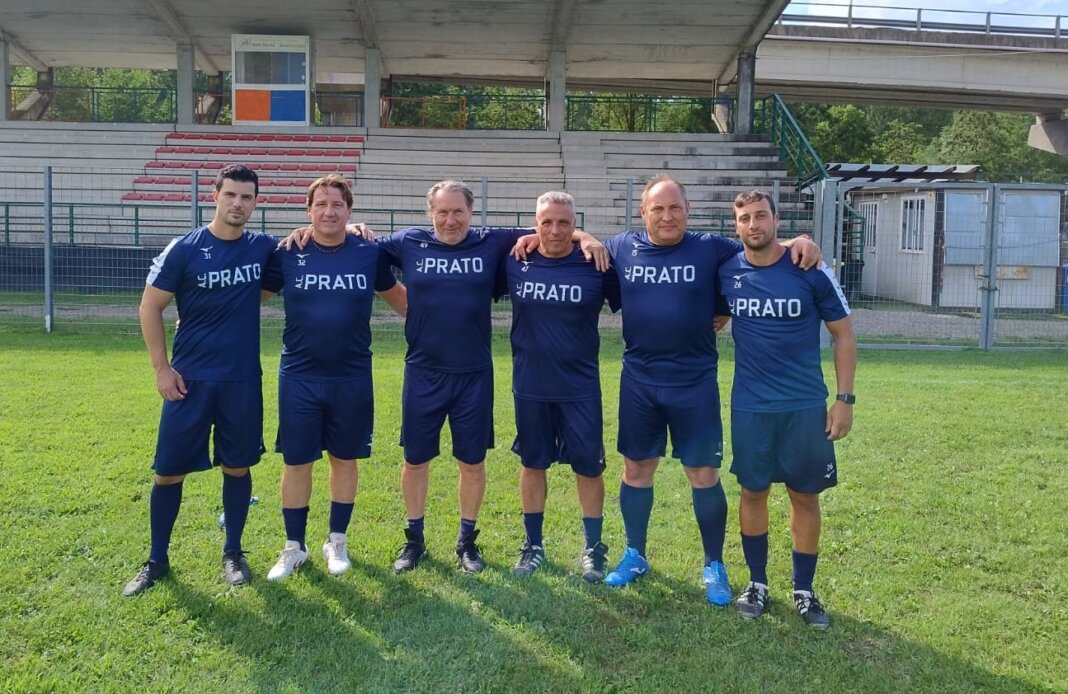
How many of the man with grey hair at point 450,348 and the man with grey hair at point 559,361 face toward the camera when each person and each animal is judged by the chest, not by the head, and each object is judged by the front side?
2

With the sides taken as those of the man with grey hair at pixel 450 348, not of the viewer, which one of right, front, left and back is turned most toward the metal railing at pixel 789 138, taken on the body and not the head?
back

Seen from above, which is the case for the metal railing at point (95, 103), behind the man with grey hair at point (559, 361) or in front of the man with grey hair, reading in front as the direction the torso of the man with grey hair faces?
behind

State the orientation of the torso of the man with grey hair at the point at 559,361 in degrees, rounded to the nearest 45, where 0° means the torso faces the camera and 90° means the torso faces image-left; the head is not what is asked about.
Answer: approximately 0°

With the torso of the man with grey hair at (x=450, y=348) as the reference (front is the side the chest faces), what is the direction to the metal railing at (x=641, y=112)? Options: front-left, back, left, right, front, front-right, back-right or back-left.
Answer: back

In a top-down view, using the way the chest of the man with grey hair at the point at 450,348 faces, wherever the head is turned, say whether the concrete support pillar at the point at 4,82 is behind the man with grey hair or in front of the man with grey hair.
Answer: behind

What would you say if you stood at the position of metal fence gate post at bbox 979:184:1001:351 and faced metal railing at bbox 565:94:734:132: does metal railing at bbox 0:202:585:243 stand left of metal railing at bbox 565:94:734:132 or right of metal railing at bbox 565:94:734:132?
left

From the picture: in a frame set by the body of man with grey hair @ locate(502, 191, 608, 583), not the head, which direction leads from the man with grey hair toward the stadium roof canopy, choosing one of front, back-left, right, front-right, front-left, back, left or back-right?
back
